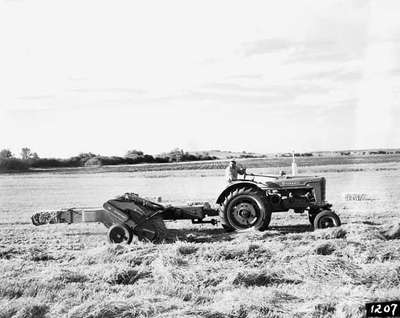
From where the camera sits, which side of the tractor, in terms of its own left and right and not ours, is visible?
right
